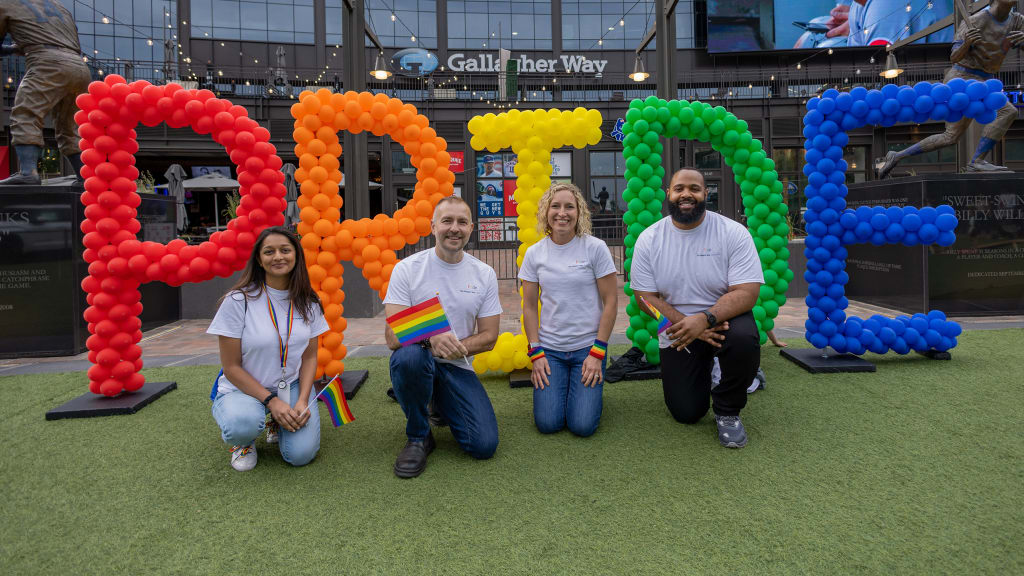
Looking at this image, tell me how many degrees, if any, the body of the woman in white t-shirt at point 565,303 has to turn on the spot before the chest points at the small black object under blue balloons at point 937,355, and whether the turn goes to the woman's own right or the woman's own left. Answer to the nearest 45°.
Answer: approximately 135° to the woman's own left

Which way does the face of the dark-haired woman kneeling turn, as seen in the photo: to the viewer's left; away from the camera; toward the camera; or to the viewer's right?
toward the camera

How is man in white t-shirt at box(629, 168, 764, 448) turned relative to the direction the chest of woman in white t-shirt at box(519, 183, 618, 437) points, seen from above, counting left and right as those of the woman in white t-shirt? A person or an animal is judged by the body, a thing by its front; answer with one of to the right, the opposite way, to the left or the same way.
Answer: the same way

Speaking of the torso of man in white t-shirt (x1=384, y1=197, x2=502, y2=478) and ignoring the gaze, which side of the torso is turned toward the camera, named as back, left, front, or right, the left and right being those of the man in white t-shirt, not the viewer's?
front

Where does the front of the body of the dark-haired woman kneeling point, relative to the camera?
toward the camera

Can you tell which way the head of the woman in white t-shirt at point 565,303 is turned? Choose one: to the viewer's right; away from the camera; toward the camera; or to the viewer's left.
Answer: toward the camera

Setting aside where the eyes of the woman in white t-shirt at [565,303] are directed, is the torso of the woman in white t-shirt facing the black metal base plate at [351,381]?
no

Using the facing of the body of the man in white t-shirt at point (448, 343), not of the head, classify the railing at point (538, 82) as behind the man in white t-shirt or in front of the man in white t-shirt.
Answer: behind

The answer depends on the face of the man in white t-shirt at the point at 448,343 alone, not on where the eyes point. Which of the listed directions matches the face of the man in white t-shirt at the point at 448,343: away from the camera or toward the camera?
toward the camera

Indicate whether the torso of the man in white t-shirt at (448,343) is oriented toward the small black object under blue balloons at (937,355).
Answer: no

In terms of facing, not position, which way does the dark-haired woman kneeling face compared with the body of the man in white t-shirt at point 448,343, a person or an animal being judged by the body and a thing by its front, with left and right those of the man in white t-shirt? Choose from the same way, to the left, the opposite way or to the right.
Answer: the same way
